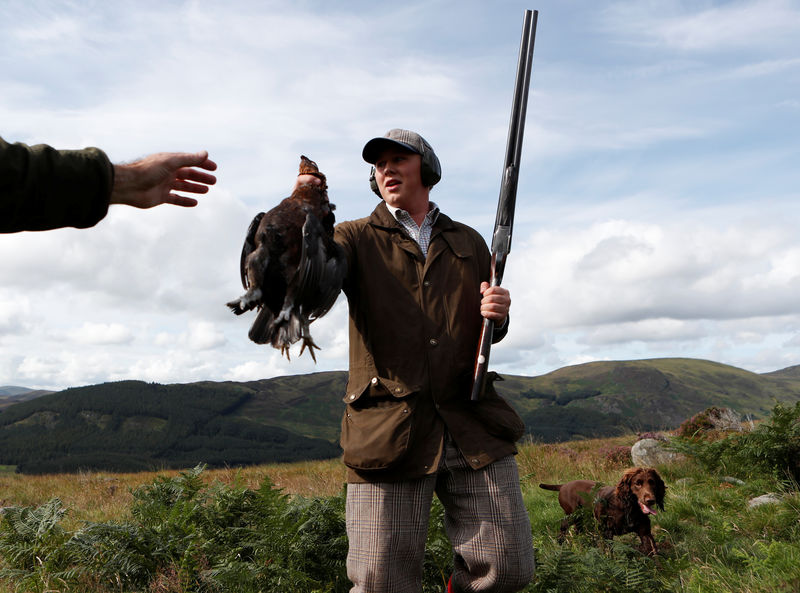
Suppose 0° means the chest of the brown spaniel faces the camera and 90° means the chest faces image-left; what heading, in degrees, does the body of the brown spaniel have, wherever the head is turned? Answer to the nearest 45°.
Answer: approximately 315°

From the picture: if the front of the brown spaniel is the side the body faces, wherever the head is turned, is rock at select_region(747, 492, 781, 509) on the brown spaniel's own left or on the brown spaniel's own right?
on the brown spaniel's own left

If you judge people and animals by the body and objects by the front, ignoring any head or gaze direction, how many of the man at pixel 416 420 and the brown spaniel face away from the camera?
0

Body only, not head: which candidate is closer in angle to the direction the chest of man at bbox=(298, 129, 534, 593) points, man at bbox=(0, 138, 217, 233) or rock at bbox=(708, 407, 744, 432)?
the man

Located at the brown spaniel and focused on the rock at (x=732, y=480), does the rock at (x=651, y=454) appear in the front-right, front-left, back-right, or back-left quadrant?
front-left

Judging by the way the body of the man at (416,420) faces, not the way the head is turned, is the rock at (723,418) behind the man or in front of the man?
behind

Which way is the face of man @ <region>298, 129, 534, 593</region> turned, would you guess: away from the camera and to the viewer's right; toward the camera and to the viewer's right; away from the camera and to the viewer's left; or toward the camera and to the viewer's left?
toward the camera and to the viewer's left

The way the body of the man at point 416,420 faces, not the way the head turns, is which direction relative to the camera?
toward the camera

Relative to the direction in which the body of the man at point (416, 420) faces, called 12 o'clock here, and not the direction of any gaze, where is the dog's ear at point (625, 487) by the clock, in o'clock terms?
The dog's ear is roughly at 7 o'clock from the man.

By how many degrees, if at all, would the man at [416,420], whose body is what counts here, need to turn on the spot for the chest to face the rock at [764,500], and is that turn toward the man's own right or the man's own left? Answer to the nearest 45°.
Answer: approximately 135° to the man's own left
